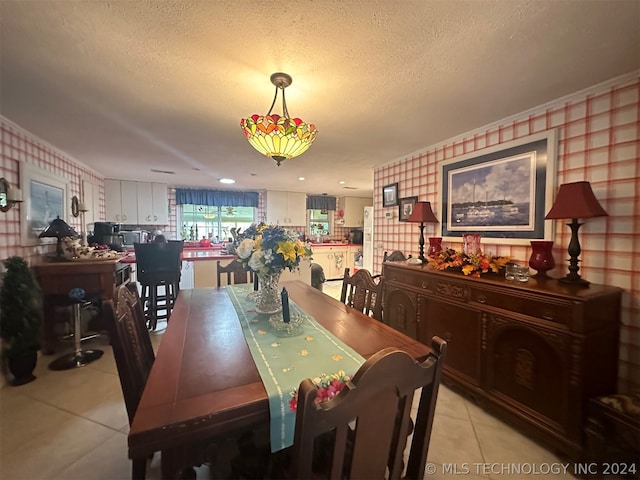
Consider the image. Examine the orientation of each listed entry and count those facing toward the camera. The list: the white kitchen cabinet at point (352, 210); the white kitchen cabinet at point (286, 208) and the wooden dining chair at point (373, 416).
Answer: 2

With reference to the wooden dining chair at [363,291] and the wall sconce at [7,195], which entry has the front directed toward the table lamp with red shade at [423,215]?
the wall sconce

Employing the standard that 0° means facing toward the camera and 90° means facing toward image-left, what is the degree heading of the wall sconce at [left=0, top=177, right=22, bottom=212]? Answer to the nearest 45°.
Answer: approximately 315°

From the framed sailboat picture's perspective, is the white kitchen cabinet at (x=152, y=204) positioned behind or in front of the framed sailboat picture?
in front

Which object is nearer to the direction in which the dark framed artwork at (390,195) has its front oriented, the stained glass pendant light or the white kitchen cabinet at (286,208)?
the stained glass pendant light

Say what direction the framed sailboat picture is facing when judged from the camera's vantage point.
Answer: facing the viewer and to the left of the viewer

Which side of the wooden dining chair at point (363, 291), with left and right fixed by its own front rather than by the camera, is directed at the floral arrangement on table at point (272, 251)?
front

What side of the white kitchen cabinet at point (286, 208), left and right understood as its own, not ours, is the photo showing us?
front

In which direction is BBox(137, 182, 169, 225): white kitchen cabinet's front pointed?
toward the camera

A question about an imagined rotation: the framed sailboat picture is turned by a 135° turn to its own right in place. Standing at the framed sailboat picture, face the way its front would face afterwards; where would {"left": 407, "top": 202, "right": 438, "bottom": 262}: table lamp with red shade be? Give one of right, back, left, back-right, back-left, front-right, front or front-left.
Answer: left

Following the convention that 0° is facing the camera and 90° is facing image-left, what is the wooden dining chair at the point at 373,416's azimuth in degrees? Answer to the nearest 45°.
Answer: approximately 135°

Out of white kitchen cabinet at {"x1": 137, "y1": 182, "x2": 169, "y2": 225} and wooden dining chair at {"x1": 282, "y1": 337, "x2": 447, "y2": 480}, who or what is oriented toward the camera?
the white kitchen cabinet

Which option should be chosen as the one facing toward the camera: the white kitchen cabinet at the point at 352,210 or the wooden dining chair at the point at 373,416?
the white kitchen cabinet

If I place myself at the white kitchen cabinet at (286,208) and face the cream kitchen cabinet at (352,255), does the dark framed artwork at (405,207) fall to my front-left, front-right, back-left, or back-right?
front-right

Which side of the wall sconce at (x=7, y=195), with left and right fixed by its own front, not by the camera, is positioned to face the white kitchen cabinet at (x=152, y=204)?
left

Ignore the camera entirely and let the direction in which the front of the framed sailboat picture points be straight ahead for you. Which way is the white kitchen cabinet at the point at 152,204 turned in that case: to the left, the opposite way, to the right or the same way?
to the left

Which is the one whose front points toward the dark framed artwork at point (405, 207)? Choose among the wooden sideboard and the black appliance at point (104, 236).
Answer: the black appliance

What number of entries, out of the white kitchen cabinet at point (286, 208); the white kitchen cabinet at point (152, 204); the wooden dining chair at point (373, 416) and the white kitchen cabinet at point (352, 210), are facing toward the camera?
3

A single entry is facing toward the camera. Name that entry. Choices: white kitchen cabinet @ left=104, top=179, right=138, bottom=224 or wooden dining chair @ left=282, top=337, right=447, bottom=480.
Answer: the white kitchen cabinet
